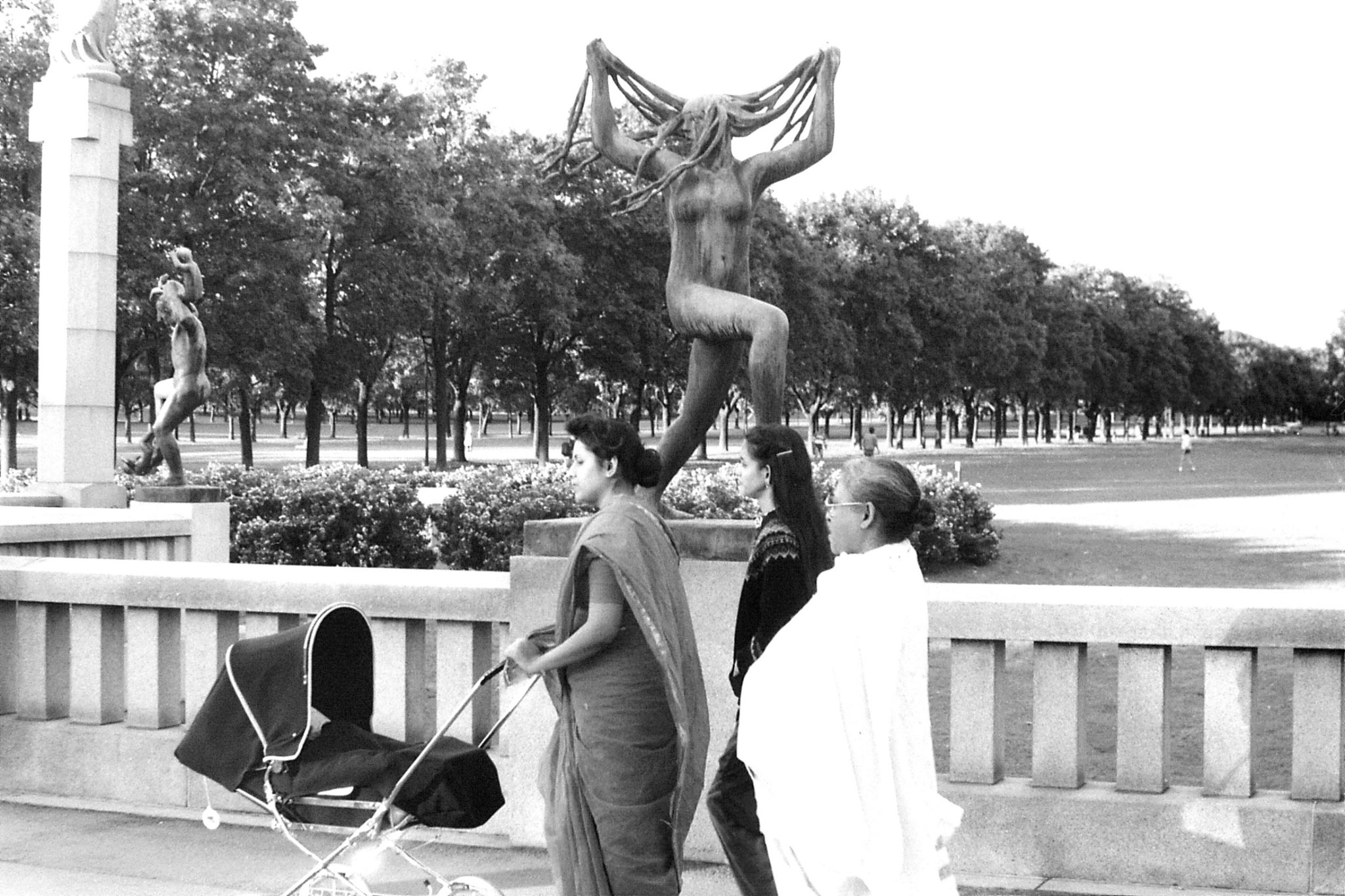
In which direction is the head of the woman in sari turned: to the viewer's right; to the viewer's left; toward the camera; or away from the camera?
to the viewer's left

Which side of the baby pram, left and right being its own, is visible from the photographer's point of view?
left

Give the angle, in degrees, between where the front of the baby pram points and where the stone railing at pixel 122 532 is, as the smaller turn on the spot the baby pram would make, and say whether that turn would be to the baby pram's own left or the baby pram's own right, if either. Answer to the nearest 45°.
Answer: approximately 90° to the baby pram's own right

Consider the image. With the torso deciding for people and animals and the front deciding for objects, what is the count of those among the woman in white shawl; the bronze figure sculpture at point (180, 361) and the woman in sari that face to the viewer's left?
3

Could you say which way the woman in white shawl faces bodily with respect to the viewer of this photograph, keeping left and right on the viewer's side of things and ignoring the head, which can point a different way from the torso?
facing to the left of the viewer

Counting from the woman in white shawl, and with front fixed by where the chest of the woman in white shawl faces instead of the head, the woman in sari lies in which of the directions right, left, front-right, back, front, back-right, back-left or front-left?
front-right

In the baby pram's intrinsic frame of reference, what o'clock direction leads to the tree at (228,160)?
The tree is roughly at 3 o'clock from the baby pram.

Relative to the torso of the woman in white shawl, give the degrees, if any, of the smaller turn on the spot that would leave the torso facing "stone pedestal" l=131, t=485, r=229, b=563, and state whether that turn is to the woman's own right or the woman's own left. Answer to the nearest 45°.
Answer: approximately 45° to the woman's own right

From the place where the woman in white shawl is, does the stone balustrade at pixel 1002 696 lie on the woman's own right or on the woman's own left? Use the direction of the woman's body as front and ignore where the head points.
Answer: on the woman's own right

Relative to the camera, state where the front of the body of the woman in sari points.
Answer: to the viewer's left

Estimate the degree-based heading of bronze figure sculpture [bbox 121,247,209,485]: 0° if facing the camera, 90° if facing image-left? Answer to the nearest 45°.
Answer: approximately 90°

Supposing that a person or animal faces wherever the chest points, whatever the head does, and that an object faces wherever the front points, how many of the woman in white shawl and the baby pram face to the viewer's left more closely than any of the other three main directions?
2
